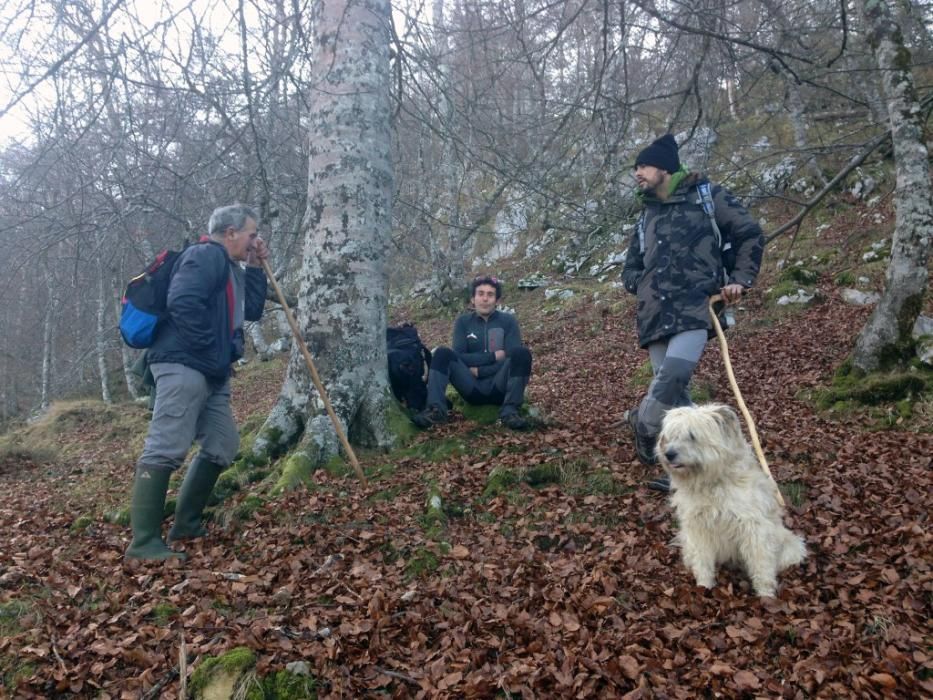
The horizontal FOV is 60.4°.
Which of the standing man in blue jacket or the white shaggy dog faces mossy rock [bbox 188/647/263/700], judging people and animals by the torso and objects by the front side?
the white shaggy dog

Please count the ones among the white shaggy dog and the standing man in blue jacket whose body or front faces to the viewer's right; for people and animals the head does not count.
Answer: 1

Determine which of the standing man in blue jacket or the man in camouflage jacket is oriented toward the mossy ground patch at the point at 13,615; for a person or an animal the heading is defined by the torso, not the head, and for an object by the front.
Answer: the man in camouflage jacket

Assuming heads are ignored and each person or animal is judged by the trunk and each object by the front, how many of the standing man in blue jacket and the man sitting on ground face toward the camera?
1

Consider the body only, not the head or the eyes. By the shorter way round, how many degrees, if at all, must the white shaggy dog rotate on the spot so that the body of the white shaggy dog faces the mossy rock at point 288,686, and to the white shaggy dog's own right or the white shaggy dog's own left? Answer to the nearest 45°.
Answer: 0° — it already faces it

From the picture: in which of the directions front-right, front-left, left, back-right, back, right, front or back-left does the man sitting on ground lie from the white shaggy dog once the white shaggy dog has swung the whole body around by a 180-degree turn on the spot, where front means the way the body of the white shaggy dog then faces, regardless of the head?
left

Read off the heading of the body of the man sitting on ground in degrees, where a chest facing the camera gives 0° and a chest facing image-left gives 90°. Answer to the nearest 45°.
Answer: approximately 0°

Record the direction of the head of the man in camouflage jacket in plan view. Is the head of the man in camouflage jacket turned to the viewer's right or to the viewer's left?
to the viewer's left

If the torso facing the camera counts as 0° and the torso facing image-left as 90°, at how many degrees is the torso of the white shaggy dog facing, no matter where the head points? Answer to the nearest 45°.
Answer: approximately 45°

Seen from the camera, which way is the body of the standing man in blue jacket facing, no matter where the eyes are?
to the viewer's right

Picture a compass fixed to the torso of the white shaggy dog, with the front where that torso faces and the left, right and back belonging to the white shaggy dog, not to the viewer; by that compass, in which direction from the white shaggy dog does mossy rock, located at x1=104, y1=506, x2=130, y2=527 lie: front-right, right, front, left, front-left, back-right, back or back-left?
front-right

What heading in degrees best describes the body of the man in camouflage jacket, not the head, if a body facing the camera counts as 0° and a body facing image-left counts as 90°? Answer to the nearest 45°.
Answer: approximately 45°
